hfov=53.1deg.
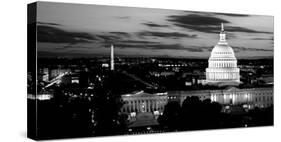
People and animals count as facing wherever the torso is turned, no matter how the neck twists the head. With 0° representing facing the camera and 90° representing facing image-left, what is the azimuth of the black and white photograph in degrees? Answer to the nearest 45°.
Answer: approximately 315°
